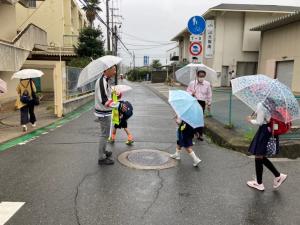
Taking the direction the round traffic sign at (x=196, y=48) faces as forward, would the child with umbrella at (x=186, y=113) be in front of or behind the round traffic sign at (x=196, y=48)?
in front

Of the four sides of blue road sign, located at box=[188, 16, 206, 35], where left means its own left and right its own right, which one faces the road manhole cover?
front

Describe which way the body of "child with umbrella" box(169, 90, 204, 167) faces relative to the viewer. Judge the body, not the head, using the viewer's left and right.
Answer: facing to the left of the viewer

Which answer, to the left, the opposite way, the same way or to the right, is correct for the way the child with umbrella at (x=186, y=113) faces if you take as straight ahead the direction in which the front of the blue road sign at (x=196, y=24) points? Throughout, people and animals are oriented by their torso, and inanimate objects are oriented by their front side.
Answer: to the right

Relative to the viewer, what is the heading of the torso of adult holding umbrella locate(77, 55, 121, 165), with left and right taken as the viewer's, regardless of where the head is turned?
facing to the right of the viewer

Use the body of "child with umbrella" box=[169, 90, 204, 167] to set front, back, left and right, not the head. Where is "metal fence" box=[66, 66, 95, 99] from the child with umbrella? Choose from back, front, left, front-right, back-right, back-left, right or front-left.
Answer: front-right

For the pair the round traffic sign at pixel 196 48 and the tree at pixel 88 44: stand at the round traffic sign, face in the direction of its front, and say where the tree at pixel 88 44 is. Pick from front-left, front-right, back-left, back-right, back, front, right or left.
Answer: back-right

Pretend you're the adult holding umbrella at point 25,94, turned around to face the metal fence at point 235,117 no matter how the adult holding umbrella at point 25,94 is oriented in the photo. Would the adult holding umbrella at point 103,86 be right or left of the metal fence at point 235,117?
right

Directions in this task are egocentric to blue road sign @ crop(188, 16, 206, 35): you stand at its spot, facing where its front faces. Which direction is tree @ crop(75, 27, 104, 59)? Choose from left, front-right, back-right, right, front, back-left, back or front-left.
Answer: back-right
